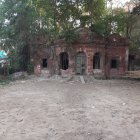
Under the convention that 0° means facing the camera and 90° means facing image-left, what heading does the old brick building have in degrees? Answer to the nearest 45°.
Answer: approximately 0°
